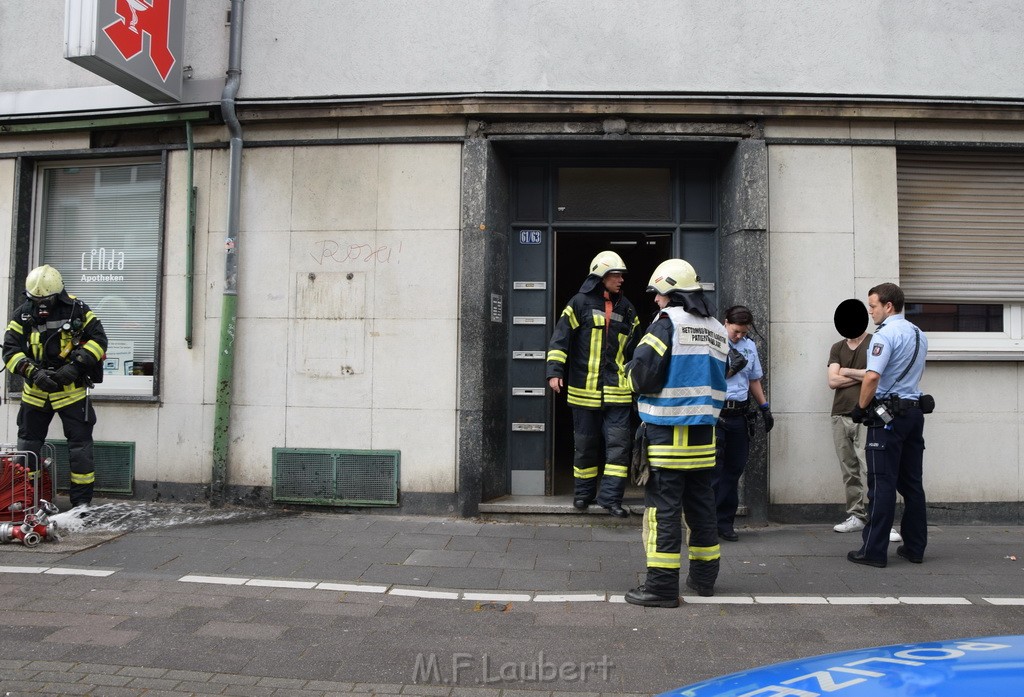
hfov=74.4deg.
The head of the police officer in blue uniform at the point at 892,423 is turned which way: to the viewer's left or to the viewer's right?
to the viewer's left

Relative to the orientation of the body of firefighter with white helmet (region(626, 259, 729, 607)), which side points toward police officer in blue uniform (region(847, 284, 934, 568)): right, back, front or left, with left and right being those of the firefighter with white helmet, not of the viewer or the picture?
right

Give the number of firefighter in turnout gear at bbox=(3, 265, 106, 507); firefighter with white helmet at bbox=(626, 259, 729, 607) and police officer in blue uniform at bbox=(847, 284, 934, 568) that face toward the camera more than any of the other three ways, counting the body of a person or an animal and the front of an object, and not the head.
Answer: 1

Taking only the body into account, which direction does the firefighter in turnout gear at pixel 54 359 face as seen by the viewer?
toward the camera

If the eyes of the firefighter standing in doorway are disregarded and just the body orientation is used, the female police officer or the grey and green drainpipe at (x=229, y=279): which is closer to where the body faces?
the female police officer

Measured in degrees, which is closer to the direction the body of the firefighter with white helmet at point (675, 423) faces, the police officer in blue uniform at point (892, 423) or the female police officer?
the female police officer

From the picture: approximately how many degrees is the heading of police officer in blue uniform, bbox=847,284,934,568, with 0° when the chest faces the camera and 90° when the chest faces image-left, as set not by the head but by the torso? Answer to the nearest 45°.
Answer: approximately 135°

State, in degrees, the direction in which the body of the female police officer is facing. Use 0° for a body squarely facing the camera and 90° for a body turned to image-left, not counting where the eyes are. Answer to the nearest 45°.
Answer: approximately 45°

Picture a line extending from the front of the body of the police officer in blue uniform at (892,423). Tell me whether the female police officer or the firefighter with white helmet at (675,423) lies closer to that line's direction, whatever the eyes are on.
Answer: the female police officer
